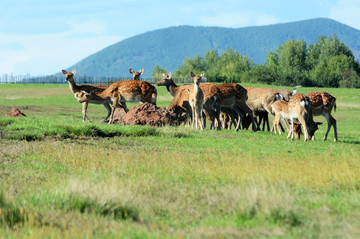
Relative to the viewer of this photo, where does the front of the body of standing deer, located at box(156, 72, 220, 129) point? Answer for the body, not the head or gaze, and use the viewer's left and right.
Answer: facing to the left of the viewer

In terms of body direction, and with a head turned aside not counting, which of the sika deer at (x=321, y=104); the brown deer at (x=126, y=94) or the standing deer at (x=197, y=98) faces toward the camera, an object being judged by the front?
the standing deer

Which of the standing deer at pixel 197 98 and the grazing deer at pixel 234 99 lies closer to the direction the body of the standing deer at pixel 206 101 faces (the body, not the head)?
the standing deer

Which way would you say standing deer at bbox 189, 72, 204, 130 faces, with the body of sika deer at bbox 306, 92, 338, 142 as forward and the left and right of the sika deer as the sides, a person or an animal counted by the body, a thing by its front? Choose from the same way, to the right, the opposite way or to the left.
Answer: to the left

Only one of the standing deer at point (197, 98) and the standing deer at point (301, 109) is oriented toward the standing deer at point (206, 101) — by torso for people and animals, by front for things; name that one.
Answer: the standing deer at point (301, 109)

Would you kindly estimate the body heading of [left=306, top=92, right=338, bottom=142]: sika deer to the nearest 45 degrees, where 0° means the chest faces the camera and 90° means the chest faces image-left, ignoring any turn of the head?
approximately 90°

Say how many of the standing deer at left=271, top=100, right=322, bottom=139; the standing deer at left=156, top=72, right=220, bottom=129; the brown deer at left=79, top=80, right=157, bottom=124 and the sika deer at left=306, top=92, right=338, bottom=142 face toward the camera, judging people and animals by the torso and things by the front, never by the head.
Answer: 0

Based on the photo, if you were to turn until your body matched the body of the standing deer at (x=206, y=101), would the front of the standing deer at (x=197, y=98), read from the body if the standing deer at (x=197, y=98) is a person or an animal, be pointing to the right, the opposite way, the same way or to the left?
to the left

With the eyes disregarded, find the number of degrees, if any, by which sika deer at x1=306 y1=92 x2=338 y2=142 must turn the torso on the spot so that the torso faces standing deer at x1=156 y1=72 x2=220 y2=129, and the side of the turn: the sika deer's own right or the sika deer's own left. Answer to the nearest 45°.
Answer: approximately 45° to the sika deer's own right
